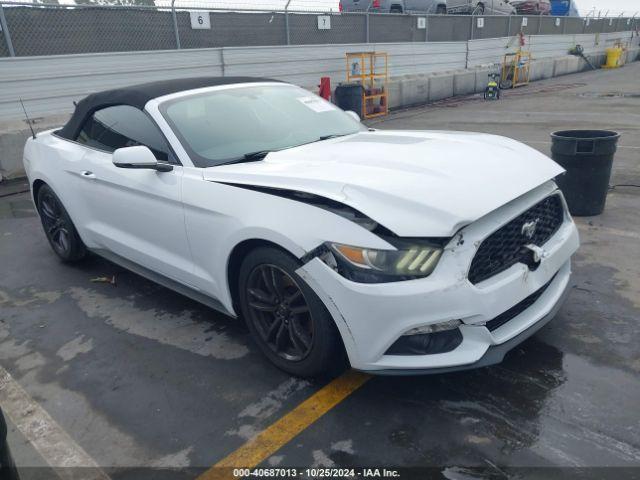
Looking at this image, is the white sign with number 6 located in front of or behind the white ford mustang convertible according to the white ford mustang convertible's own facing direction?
behind

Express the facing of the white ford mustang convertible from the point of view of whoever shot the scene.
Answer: facing the viewer and to the right of the viewer

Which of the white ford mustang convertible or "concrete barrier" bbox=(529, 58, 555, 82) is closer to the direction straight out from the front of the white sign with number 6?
the white ford mustang convertible

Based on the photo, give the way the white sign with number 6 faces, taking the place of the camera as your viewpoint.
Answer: facing the viewer

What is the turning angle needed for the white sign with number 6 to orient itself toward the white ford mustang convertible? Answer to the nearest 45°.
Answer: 0° — it already faces it

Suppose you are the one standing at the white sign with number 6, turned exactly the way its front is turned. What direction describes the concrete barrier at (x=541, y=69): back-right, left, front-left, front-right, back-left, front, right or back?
back-left

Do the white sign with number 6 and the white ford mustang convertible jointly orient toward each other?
no

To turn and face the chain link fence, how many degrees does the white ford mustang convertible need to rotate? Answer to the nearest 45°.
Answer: approximately 135° to its left

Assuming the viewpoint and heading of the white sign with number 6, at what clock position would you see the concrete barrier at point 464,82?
The concrete barrier is roughly at 8 o'clock from the white sign with number 6.

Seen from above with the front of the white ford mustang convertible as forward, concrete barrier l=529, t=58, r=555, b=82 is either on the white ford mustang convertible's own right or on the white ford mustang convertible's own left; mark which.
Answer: on the white ford mustang convertible's own left

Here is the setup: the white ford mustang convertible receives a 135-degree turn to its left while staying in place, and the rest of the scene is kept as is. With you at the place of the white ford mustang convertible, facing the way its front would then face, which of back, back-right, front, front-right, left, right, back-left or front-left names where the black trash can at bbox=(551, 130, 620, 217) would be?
front-right

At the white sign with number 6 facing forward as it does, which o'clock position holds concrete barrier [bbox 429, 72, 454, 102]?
The concrete barrier is roughly at 8 o'clock from the white sign with number 6.

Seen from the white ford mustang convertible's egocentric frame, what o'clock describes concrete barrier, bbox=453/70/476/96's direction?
The concrete barrier is roughly at 8 o'clock from the white ford mustang convertible.

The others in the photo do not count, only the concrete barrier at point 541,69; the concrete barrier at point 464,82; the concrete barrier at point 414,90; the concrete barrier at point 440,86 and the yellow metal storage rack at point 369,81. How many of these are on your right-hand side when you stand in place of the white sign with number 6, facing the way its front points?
0

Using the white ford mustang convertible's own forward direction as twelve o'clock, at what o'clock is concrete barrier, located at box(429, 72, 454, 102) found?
The concrete barrier is roughly at 8 o'clock from the white ford mustang convertible.

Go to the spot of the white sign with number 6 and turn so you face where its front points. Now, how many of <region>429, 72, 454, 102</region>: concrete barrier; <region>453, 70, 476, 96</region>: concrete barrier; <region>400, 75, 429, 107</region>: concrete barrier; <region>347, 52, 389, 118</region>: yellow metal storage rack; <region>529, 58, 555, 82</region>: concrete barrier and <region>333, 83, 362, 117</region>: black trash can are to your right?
0

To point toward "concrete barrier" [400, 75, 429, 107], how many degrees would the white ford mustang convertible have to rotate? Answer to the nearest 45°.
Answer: approximately 135° to its left

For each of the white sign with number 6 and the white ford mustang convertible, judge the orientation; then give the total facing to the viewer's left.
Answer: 0

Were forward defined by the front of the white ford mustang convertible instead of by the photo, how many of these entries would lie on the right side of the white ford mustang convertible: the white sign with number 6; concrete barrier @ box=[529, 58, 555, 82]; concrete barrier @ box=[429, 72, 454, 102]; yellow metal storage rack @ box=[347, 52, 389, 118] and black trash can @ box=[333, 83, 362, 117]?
0

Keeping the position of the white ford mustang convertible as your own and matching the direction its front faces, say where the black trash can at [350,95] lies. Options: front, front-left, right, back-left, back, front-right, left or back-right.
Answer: back-left

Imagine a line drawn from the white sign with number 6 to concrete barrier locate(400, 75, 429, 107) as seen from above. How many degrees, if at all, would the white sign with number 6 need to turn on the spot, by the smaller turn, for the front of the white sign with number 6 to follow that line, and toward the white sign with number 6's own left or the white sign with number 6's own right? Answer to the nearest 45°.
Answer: approximately 135° to the white sign with number 6's own left

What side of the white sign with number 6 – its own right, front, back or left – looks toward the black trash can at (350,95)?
left
